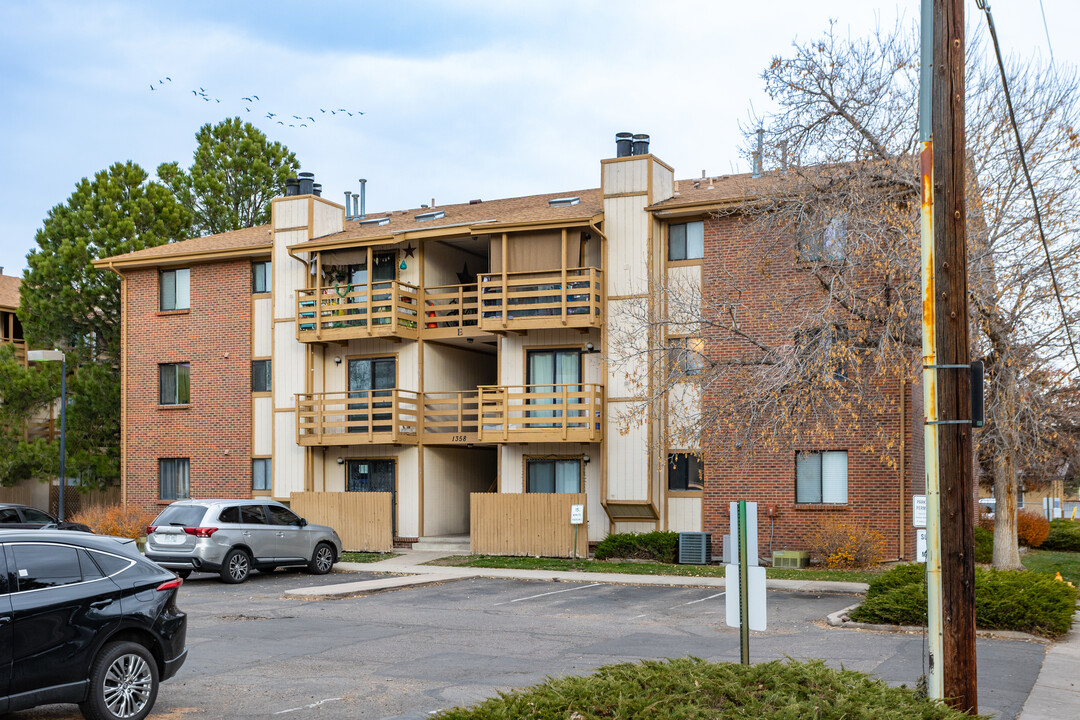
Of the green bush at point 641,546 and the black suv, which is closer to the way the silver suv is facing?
the green bush

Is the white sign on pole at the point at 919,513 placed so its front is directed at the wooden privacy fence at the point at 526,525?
no

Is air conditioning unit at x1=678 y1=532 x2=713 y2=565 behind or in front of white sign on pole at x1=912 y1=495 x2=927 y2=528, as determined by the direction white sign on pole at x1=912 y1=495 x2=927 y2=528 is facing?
behind

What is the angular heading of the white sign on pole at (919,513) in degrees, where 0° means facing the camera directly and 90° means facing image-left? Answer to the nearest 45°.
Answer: approximately 0°

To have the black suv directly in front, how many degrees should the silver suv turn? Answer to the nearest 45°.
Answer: approximately 135° to its right

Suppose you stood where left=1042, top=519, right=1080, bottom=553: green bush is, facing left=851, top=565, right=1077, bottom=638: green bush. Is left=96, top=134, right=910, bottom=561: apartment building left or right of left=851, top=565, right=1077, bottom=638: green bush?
right

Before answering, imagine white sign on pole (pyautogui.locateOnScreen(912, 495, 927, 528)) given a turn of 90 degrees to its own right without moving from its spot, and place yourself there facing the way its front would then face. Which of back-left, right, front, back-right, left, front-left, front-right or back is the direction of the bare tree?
right

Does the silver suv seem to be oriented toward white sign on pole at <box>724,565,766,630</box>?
no

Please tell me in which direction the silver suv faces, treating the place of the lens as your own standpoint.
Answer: facing away from the viewer and to the right of the viewer

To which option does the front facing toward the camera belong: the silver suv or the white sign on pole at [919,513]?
the white sign on pole

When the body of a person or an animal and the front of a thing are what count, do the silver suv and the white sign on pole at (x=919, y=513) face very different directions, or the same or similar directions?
very different directions

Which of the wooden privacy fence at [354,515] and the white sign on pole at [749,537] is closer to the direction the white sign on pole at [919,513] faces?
the white sign on pole

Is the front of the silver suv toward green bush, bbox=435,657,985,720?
no

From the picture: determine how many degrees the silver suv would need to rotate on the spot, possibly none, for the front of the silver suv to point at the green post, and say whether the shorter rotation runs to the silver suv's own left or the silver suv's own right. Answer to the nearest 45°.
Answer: approximately 135° to the silver suv's own right

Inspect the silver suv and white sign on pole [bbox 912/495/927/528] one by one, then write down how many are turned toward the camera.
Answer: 1
